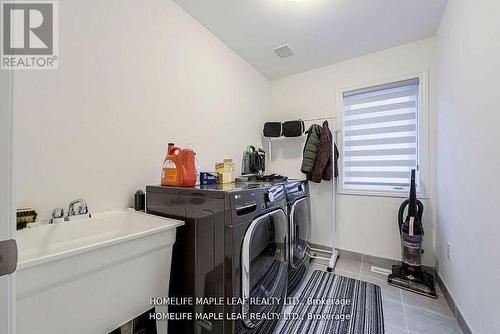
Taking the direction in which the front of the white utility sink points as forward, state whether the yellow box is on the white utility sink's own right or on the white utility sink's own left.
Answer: on the white utility sink's own left

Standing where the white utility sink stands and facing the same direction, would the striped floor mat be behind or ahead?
ahead

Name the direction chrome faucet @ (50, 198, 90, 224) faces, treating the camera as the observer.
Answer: facing the viewer and to the right of the viewer

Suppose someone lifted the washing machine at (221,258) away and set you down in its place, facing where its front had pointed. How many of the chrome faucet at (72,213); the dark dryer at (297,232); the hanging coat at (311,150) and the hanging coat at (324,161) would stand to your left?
3

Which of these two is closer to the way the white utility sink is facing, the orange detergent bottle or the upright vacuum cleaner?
the upright vacuum cleaner

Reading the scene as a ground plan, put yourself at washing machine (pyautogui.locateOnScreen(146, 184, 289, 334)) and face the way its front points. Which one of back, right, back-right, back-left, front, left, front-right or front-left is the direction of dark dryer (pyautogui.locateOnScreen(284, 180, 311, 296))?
left

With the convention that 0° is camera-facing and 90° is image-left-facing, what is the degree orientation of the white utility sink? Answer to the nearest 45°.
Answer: approximately 315°

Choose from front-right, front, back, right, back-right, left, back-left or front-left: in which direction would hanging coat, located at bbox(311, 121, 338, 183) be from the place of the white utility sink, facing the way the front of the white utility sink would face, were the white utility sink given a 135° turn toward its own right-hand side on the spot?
back

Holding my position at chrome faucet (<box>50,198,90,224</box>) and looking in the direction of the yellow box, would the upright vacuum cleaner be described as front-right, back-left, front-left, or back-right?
front-right

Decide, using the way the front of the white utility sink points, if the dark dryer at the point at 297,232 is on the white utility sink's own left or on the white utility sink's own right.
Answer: on the white utility sink's own left

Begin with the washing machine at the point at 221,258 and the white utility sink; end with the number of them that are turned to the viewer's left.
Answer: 0

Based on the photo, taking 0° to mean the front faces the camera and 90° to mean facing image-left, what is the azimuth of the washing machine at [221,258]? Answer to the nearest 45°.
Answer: approximately 315°

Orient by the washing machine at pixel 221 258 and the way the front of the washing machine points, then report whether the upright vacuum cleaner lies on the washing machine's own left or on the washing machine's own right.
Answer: on the washing machine's own left

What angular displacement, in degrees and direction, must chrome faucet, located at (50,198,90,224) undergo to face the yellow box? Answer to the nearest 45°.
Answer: approximately 45° to its left
